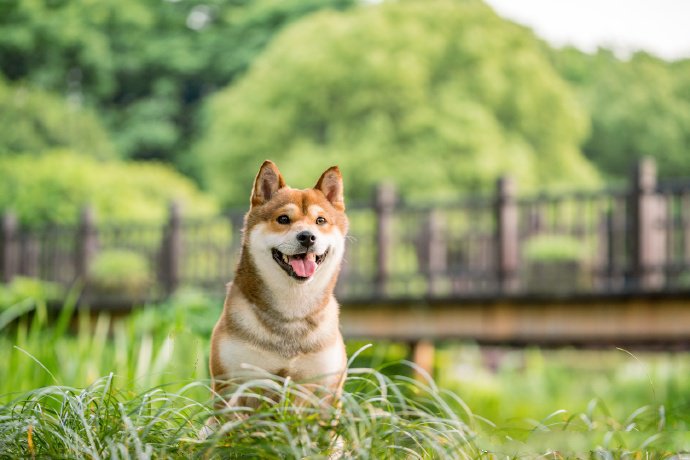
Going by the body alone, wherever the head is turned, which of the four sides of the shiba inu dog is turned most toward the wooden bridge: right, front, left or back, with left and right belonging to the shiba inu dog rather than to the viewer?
back

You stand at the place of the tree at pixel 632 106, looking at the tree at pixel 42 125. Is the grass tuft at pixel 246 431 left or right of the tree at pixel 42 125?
left

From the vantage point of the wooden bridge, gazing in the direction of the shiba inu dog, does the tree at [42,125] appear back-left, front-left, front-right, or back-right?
back-right

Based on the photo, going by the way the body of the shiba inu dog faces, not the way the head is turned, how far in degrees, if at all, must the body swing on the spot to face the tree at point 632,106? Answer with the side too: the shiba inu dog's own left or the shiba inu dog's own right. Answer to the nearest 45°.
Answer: approximately 180°

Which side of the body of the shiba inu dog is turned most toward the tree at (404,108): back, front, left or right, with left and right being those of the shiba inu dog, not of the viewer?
back

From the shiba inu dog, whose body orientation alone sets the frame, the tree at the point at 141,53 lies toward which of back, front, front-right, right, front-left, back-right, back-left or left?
back

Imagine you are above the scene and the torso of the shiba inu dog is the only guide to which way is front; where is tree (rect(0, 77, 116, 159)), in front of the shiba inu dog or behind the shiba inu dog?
behind

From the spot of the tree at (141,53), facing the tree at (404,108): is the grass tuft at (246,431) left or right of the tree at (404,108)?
right

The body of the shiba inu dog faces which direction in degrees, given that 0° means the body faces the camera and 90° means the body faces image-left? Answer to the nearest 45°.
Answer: approximately 0°
